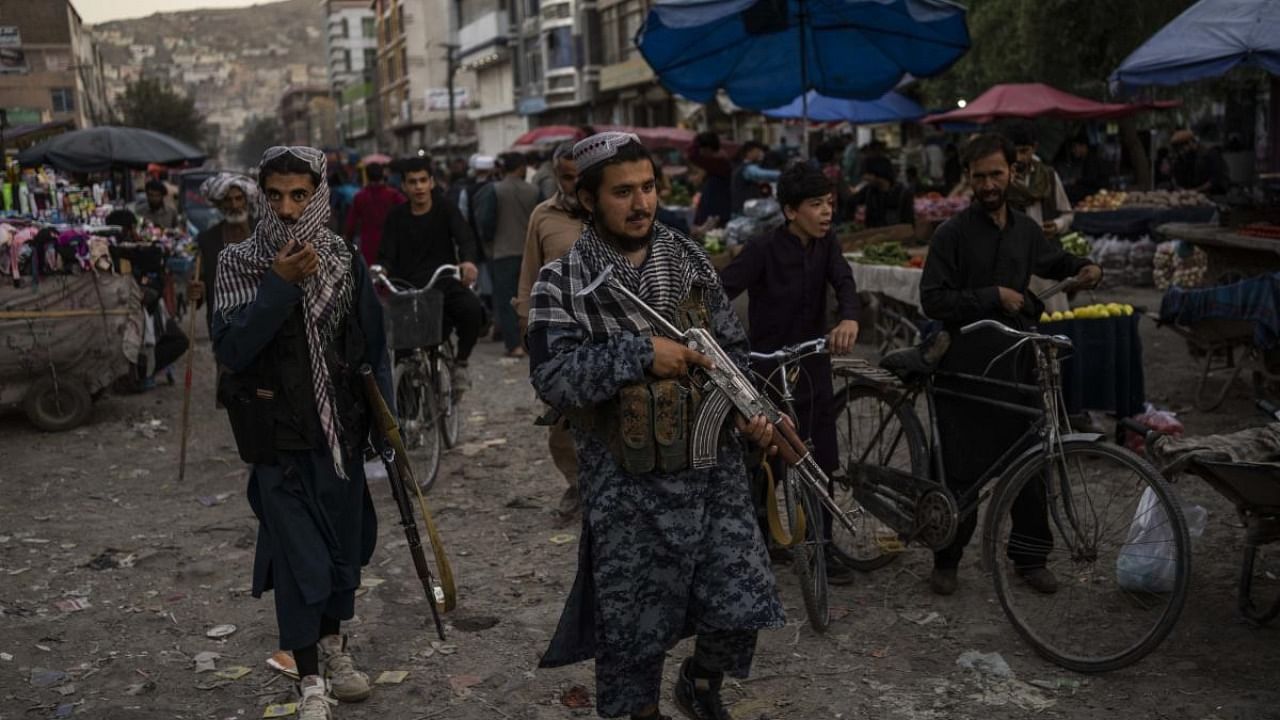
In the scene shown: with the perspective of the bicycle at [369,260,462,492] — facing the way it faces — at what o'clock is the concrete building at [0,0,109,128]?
The concrete building is roughly at 5 o'clock from the bicycle.

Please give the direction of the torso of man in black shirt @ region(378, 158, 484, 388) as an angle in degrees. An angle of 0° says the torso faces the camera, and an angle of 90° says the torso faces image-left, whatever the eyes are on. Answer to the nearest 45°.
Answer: approximately 0°

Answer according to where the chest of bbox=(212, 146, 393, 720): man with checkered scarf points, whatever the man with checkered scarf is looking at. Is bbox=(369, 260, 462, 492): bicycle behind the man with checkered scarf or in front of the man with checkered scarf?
behind

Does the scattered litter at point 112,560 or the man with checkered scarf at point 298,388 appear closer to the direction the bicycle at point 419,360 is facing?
the man with checkered scarf
